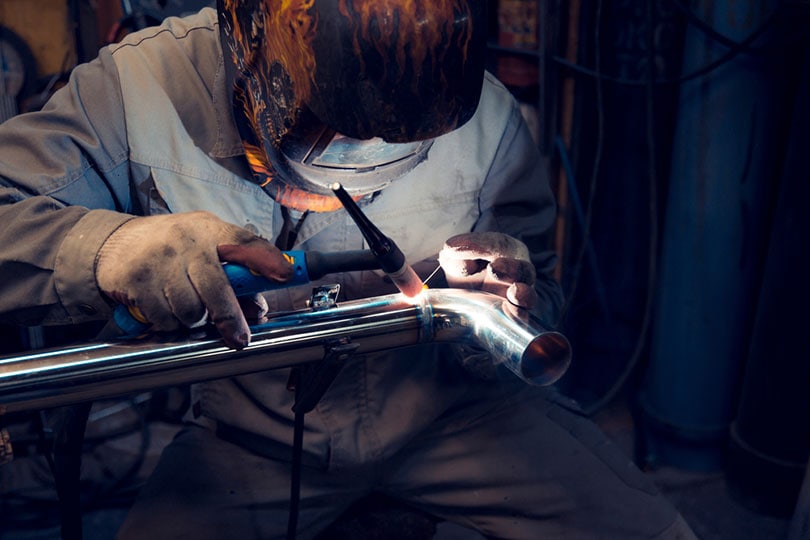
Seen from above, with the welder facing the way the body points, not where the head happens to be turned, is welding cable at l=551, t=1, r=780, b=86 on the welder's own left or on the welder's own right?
on the welder's own left

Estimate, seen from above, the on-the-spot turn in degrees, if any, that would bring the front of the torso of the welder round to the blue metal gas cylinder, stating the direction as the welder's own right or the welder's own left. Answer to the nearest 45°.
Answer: approximately 135° to the welder's own left

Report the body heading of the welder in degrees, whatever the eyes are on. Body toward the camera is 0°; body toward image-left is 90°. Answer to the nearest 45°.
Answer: approximately 0°
